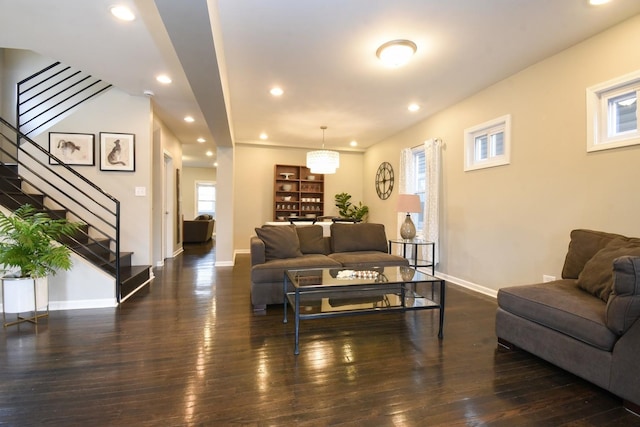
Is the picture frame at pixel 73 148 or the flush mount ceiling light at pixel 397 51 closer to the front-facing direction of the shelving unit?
the flush mount ceiling light

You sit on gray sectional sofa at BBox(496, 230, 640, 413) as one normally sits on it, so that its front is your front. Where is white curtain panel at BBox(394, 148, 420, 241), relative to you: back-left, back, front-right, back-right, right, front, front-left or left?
right

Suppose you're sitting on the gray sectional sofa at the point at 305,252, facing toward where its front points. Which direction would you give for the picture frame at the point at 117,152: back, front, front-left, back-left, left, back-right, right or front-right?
right

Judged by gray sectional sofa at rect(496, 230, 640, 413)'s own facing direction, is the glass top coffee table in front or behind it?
in front

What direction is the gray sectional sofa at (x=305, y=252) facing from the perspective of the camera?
toward the camera

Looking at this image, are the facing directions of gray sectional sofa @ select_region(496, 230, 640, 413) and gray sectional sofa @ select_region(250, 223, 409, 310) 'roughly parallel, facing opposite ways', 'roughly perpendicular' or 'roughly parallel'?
roughly perpendicular

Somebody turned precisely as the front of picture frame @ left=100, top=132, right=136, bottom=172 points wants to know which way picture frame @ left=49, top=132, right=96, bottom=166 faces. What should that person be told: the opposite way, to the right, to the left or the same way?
the same way

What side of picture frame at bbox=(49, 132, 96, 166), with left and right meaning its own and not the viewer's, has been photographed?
front

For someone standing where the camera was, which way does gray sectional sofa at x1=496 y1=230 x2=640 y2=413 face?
facing the viewer and to the left of the viewer

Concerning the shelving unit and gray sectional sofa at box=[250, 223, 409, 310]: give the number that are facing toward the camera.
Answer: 2

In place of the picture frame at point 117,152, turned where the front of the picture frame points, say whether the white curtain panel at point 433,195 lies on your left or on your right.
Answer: on your left

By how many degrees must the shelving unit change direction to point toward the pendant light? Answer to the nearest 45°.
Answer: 0° — it already faces it
